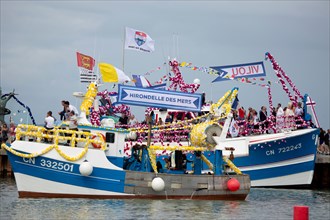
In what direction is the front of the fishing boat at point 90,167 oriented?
to the viewer's left

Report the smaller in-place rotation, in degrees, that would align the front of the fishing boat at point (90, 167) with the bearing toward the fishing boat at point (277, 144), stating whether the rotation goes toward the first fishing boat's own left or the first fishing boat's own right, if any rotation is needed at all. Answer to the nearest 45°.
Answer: approximately 135° to the first fishing boat's own right
